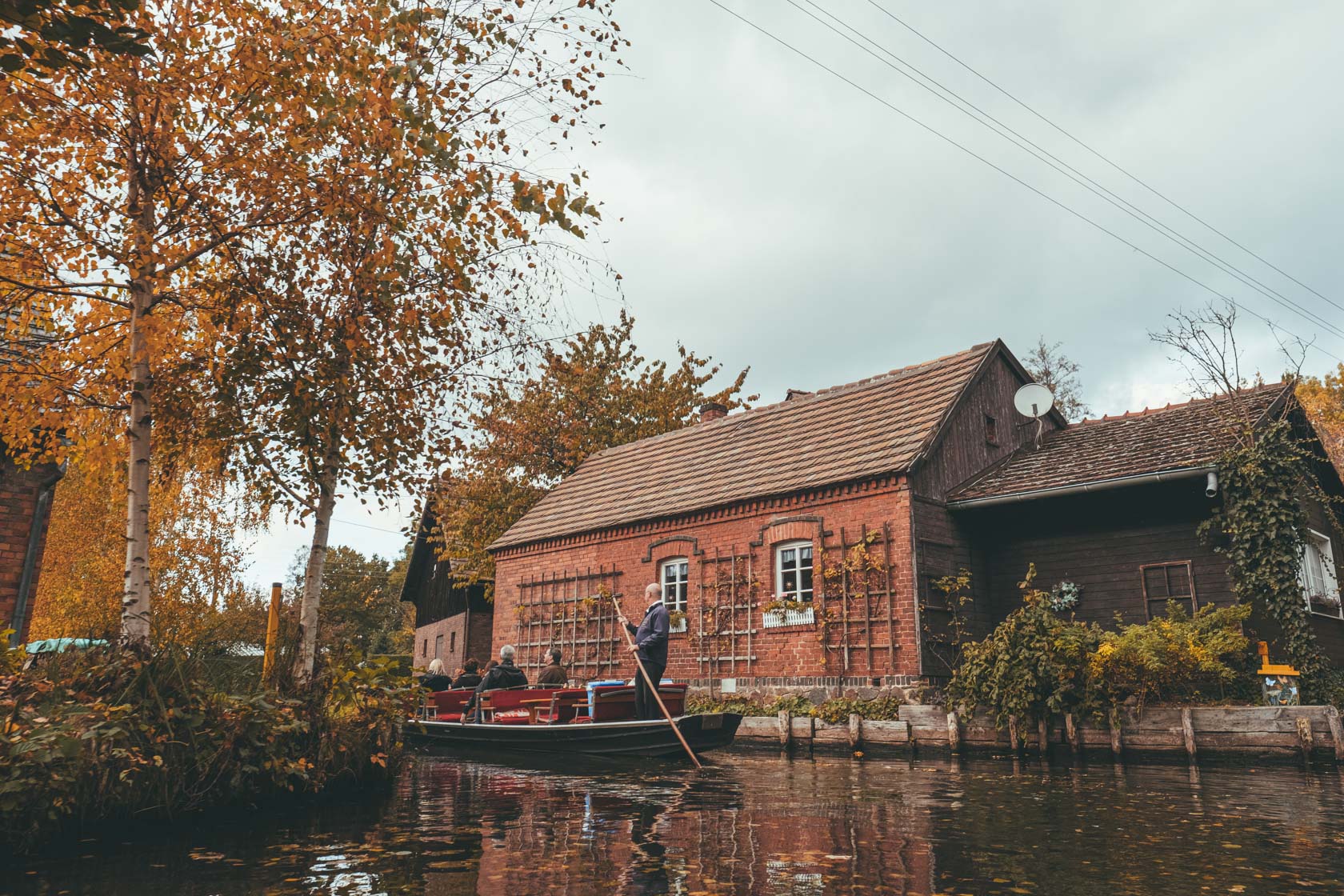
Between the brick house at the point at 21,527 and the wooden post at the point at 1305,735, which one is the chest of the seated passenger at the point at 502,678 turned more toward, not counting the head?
the brick house

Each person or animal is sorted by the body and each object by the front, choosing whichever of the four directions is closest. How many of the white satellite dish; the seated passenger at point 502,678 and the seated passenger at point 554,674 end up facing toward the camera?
1

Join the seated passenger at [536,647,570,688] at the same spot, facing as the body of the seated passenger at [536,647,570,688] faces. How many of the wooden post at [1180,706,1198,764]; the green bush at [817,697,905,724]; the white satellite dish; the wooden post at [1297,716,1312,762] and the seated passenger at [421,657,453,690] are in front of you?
1

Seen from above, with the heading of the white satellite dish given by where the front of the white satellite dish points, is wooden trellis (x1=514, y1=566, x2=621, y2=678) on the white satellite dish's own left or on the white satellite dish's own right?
on the white satellite dish's own right

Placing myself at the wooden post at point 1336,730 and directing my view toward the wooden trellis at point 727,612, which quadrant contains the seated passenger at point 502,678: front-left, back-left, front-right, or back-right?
front-left

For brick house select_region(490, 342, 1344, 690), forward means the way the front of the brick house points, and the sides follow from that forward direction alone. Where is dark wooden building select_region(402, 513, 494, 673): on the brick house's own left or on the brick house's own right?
on the brick house's own right

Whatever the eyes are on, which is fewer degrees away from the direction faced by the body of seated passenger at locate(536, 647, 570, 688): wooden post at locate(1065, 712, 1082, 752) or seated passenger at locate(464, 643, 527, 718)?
the seated passenger

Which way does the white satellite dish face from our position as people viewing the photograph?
facing the viewer

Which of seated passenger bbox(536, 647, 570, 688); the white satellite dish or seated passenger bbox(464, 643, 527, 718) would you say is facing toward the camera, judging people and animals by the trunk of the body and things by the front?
the white satellite dish

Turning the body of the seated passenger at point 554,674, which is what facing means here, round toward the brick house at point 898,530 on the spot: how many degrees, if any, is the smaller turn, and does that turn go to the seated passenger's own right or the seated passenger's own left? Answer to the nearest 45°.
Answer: approximately 135° to the seated passenger's own right

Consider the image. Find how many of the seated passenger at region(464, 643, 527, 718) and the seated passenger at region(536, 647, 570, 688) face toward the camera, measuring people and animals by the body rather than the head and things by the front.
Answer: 0
